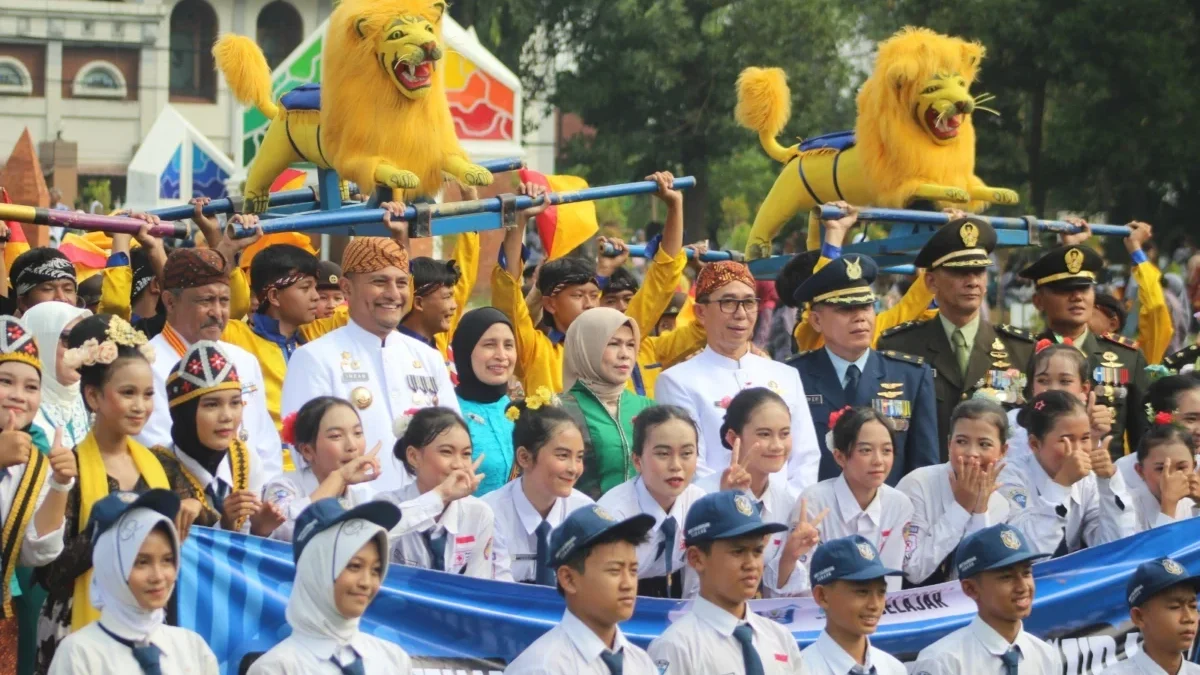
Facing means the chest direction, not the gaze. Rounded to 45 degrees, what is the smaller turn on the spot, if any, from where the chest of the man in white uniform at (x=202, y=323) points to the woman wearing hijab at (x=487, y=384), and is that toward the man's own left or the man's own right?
approximately 45° to the man's own left

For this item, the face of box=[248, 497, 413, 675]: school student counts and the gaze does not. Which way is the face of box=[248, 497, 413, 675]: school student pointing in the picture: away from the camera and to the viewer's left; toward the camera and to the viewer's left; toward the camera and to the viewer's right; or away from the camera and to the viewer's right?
toward the camera and to the viewer's right

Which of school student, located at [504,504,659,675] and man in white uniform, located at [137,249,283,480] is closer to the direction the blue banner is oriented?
the school student

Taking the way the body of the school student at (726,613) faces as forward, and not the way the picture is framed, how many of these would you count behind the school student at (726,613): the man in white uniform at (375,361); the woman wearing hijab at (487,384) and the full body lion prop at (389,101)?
3

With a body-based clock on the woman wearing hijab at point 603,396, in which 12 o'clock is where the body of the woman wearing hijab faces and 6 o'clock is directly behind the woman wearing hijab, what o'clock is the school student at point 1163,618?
The school student is roughly at 11 o'clock from the woman wearing hijab.

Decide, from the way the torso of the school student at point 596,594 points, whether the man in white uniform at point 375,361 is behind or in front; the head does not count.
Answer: behind
